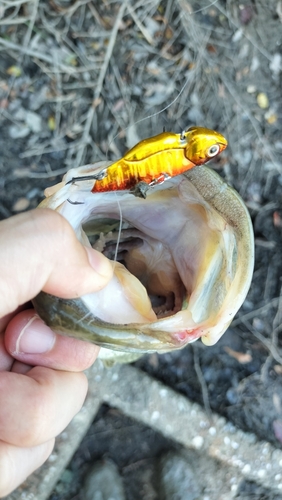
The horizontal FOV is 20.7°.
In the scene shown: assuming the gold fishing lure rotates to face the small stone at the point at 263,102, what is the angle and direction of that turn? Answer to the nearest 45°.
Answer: approximately 90° to its left

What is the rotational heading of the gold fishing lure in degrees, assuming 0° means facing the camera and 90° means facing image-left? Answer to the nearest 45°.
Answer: approximately 270°

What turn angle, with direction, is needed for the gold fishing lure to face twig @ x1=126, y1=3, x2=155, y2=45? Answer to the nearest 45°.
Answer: approximately 90° to its left

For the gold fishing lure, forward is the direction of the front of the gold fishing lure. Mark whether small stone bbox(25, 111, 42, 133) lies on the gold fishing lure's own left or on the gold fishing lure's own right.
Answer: on the gold fishing lure's own left
